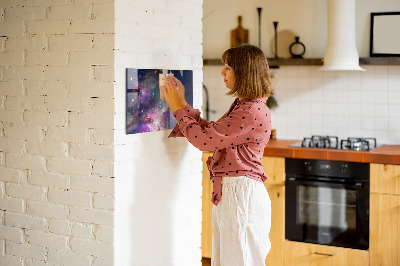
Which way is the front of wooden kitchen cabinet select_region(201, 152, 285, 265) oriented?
toward the camera

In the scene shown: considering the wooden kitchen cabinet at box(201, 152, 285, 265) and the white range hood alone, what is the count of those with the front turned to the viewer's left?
0

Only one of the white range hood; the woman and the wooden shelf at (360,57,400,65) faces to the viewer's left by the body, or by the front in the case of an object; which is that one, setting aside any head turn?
the woman

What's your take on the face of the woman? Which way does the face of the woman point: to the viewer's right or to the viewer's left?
to the viewer's left

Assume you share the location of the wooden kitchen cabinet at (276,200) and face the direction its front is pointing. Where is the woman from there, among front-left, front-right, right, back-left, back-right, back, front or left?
front

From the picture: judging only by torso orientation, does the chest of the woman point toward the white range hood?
no

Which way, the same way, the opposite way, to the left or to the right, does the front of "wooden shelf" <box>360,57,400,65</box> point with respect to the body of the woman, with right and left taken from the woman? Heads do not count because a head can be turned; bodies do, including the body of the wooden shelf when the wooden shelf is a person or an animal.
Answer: to the left

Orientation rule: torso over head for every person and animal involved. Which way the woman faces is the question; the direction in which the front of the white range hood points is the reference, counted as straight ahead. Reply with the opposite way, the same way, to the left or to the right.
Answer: to the right

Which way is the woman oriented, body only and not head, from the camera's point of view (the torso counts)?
to the viewer's left

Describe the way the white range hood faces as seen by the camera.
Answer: facing the viewer

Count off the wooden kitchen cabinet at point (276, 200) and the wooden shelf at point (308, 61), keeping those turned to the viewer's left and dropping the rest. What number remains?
0

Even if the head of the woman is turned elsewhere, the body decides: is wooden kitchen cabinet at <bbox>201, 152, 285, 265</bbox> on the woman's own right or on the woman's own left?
on the woman's own right

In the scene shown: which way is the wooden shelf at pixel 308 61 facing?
toward the camera
